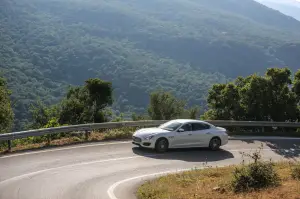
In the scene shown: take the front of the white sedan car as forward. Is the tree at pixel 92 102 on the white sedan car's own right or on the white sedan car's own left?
on the white sedan car's own right

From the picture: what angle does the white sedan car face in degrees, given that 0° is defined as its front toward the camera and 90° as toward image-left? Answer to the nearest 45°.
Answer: approximately 45°

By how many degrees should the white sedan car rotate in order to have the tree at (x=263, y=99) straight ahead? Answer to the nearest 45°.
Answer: approximately 180°

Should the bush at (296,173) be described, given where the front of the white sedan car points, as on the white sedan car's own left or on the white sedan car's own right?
on the white sedan car's own left

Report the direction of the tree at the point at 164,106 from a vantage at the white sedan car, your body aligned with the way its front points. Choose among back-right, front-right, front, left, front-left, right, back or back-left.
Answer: back-right

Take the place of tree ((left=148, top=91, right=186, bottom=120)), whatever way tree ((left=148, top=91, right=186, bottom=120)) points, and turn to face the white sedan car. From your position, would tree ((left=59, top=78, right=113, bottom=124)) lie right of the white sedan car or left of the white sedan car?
right
